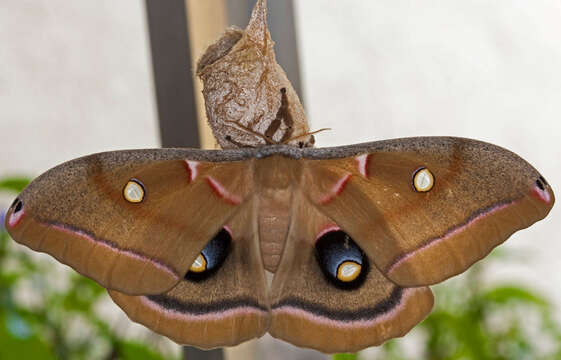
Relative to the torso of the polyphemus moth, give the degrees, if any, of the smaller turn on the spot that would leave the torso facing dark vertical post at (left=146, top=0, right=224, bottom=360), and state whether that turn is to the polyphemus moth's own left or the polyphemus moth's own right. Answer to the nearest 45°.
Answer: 0° — it already faces it

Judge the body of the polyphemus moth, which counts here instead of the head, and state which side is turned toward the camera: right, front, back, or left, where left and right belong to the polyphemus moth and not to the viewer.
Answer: back

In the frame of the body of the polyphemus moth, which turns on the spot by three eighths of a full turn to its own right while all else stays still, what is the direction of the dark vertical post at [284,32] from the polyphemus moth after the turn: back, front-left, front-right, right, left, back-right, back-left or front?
back-left
